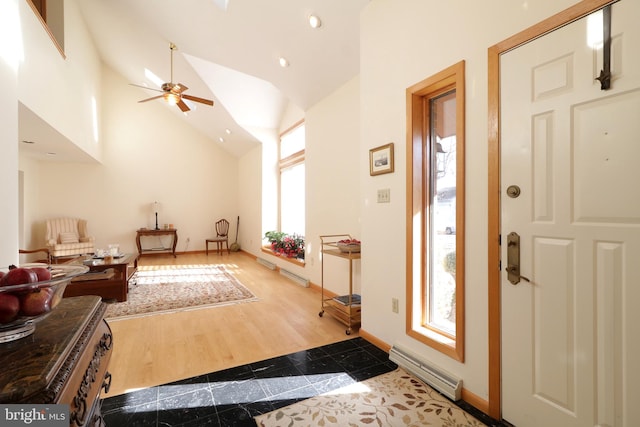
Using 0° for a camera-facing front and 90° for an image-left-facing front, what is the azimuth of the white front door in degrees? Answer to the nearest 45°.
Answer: approximately 45°

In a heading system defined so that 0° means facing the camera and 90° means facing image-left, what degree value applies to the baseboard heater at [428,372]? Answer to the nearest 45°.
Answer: approximately 45°
